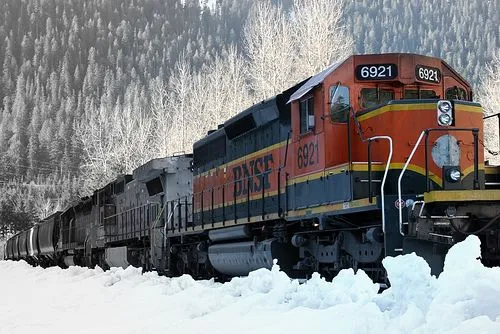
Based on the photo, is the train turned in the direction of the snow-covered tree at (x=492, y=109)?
no

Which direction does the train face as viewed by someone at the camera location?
facing the viewer and to the right of the viewer
